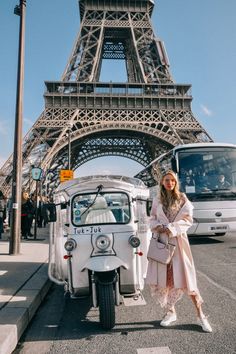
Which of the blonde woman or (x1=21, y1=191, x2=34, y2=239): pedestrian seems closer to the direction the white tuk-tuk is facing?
the blonde woman

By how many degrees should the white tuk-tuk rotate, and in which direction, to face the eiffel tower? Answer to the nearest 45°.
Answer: approximately 180°

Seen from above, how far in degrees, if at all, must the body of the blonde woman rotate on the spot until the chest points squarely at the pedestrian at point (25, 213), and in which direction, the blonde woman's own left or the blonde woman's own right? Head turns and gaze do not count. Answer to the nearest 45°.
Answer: approximately 135° to the blonde woman's own right

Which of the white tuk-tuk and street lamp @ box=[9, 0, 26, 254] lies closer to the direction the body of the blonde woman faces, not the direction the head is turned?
the white tuk-tuk

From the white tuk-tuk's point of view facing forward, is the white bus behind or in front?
behind

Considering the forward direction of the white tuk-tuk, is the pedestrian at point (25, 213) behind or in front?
behind

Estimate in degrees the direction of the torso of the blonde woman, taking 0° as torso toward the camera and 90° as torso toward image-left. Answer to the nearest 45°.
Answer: approximately 0°

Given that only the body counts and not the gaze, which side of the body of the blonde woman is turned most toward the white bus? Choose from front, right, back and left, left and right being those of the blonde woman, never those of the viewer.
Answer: back
